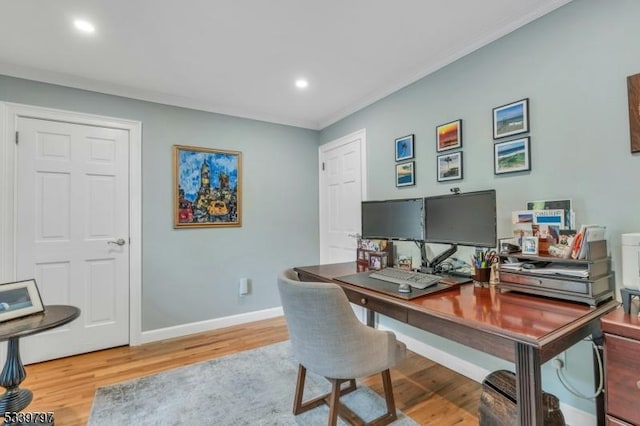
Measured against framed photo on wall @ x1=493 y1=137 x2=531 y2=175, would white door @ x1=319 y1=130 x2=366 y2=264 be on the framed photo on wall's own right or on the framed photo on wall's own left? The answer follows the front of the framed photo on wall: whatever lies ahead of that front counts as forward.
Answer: on the framed photo on wall's own right

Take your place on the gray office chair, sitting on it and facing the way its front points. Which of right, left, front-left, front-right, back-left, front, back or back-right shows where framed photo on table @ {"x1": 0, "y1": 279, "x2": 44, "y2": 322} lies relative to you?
back-left

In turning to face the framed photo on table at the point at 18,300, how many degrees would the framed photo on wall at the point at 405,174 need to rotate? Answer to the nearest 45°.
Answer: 0° — it already faces it

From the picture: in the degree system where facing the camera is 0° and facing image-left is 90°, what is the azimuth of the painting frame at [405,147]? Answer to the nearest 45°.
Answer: approximately 45°

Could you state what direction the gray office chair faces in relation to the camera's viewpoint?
facing away from the viewer and to the right of the viewer
